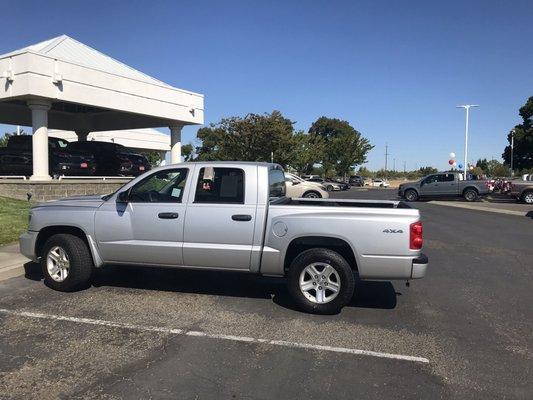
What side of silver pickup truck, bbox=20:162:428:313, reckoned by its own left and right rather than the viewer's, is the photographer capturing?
left

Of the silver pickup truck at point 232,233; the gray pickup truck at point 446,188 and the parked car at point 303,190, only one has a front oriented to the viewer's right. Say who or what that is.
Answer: the parked car

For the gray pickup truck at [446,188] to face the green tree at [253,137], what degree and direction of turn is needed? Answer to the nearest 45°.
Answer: approximately 45° to its right

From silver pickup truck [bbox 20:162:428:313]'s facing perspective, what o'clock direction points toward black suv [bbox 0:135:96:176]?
The black suv is roughly at 2 o'clock from the silver pickup truck.

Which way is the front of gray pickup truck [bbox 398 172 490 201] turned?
to the viewer's left

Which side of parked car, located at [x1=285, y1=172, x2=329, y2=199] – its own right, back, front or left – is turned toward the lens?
right

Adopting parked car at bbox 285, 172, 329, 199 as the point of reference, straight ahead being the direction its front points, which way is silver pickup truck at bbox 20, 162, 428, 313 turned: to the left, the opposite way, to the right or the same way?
the opposite way

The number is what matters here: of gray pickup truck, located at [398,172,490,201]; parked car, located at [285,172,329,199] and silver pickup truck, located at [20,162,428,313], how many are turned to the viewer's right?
1

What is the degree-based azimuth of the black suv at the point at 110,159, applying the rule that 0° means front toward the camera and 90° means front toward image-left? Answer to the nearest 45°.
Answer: approximately 315°

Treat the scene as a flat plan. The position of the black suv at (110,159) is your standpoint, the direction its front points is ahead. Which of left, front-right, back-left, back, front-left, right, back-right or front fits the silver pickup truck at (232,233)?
front-right
